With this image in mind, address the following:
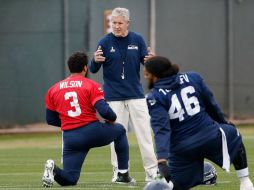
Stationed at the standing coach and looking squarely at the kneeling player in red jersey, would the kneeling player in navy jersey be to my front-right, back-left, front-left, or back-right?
front-left

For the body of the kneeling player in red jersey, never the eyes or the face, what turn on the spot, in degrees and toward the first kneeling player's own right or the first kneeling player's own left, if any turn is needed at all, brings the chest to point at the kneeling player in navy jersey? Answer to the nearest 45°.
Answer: approximately 90° to the first kneeling player's own right

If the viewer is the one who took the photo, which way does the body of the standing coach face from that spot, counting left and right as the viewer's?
facing the viewer

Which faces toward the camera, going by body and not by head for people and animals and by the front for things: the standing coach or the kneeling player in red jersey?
the standing coach

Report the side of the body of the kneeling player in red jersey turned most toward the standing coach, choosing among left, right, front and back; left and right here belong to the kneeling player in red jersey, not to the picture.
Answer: front

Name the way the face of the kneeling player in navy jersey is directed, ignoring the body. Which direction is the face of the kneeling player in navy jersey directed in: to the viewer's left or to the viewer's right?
to the viewer's left

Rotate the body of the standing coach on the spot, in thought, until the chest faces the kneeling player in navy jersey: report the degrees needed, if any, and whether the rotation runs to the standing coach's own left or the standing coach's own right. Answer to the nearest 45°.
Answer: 0° — they already face them

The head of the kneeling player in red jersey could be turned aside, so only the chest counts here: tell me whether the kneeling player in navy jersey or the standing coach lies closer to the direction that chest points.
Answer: the standing coach

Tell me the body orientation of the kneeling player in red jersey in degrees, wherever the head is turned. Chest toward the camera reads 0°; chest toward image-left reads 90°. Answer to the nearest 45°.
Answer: approximately 225°

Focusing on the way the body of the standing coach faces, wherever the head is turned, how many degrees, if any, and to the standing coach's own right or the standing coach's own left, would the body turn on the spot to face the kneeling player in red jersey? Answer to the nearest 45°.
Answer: approximately 45° to the standing coach's own right

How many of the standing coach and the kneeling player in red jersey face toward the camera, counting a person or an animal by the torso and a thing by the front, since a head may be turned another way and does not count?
1

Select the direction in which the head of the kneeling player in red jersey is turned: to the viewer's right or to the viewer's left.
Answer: to the viewer's right
